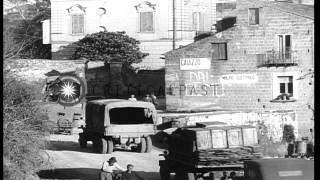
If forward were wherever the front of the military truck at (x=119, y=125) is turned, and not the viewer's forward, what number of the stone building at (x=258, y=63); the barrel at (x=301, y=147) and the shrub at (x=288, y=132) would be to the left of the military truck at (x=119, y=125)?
0

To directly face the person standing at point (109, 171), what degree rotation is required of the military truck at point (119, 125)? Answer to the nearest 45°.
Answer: approximately 135° to its left

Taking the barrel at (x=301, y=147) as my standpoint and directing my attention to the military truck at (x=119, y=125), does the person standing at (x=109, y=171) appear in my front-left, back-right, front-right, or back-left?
front-left

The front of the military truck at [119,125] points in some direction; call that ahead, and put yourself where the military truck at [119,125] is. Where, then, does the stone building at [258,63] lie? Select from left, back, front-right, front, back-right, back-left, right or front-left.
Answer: right

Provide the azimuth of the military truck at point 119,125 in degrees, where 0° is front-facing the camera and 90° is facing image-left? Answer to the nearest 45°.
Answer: approximately 135°

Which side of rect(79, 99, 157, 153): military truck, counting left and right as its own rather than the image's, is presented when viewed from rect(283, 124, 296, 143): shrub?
right
